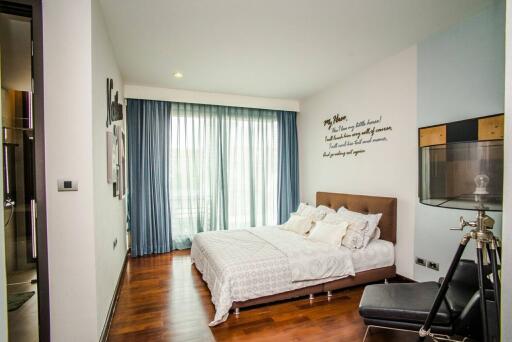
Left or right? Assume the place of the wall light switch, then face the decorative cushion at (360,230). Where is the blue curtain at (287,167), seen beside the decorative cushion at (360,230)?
left

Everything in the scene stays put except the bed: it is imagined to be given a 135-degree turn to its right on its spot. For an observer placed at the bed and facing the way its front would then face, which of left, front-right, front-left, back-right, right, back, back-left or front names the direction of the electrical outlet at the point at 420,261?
right

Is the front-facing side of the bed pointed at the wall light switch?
yes

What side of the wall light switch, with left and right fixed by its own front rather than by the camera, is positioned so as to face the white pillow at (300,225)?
left

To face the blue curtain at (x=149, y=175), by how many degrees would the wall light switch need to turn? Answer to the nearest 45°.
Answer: approximately 135° to its left

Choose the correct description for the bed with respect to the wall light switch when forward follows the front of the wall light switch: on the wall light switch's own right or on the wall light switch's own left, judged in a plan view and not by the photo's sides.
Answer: on the wall light switch's own left

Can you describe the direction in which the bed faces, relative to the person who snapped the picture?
facing the viewer and to the left of the viewer

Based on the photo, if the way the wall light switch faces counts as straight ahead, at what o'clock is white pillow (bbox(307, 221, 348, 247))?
The white pillow is roughly at 9 o'clock from the wall light switch.

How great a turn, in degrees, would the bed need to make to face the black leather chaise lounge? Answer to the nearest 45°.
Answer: approximately 90° to its left

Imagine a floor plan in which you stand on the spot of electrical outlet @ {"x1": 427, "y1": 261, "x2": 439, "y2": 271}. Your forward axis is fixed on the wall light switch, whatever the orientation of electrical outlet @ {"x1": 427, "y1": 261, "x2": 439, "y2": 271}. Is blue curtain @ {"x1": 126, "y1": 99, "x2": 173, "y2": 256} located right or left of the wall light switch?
right
